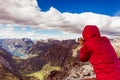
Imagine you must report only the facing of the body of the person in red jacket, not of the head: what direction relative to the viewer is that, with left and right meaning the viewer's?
facing away from the viewer and to the left of the viewer
